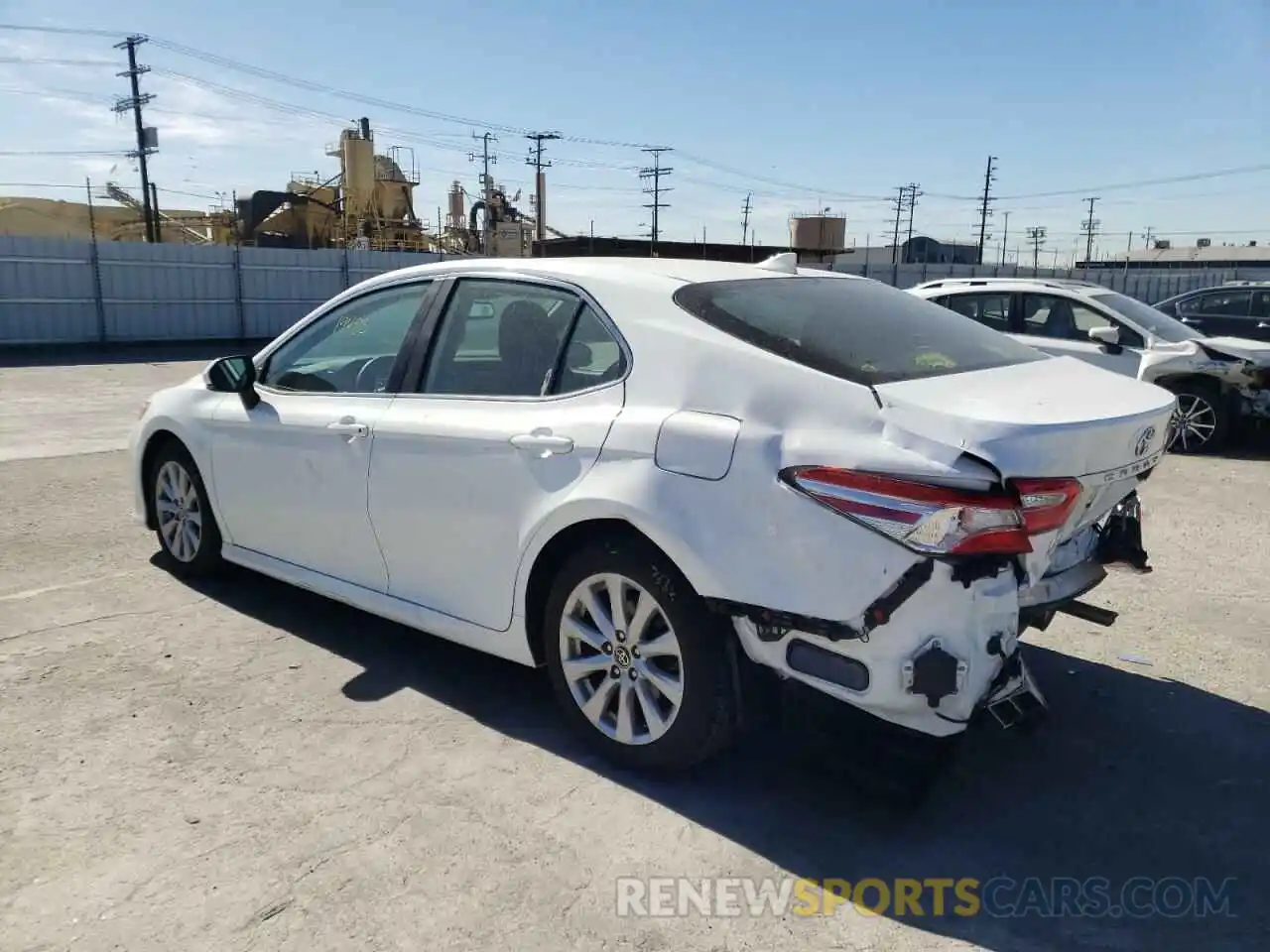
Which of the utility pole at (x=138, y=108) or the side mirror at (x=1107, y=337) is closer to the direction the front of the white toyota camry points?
the utility pole

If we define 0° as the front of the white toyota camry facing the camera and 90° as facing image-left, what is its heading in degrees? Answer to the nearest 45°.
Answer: approximately 135°

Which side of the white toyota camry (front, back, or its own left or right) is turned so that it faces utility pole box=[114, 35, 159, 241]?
front

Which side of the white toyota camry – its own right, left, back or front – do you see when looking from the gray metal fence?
front

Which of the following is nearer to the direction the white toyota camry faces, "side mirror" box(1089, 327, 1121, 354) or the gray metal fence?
the gray metal fence

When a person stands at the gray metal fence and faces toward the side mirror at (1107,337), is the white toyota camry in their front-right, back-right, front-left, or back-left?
front-right

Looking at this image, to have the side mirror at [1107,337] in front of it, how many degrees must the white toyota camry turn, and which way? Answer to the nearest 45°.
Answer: approximately 90° to its right
